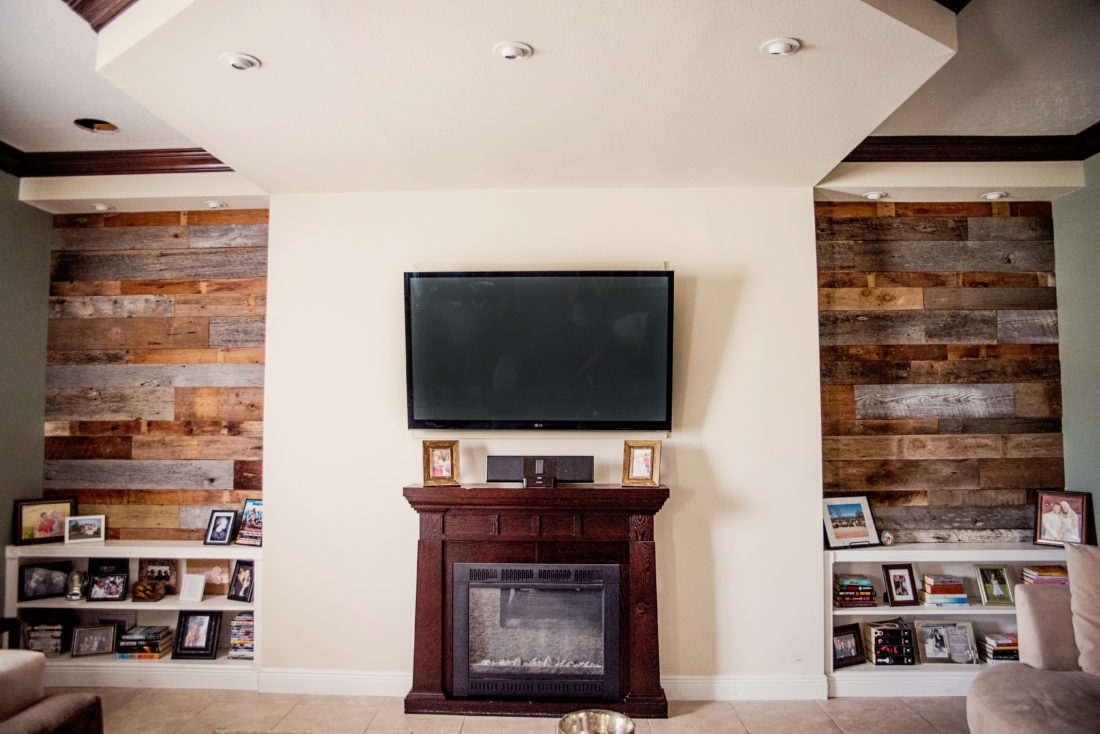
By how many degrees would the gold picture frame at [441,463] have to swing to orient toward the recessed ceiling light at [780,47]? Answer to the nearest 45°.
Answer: approximately 45° to its left

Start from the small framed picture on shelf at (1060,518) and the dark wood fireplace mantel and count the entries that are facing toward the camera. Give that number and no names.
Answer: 2

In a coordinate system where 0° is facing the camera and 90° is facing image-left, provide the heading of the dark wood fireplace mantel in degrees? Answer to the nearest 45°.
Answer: approximately 0°

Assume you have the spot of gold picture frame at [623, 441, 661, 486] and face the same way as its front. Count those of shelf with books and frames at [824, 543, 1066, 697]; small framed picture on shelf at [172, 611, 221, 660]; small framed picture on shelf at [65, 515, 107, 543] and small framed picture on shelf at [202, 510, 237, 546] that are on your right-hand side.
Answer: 3

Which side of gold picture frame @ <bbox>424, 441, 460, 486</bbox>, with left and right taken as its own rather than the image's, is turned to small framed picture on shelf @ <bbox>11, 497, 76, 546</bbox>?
right

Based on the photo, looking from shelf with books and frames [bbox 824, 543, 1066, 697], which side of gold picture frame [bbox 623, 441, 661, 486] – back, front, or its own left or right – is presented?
left

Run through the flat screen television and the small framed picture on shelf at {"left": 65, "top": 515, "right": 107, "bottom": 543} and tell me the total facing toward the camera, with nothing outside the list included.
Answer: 2

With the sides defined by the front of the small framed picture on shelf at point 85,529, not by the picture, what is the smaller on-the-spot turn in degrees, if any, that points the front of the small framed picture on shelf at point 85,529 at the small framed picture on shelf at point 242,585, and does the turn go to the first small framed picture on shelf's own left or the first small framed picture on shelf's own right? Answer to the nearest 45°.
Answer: approximately 45° to the first small framed picture on shelf's own left

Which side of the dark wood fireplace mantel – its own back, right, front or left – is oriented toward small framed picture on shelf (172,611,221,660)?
right

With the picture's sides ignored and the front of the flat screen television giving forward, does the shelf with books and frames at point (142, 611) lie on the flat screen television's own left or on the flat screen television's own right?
on the flat screen television's own right

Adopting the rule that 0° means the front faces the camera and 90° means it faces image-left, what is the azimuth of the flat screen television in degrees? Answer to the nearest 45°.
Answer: approximately 0°
